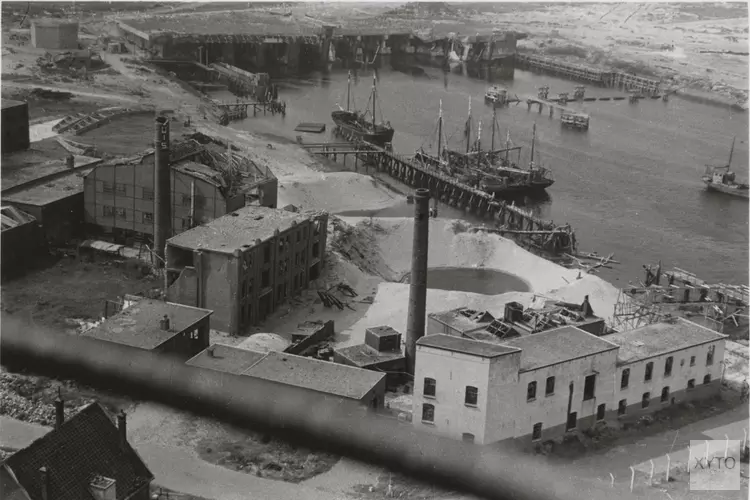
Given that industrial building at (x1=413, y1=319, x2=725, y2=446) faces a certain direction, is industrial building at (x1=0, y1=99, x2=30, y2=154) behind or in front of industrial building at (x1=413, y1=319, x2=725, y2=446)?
behind

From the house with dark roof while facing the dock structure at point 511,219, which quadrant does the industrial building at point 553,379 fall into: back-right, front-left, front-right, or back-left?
front-right

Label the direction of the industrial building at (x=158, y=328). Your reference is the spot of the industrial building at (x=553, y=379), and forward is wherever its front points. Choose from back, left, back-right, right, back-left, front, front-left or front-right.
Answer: back-right

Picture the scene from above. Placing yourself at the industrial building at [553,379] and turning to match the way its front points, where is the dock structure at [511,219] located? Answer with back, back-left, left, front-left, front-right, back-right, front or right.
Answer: back-left

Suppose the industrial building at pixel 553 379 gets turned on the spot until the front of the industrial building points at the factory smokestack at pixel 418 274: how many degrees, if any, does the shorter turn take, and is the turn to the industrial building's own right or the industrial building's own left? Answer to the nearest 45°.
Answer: approximately 180°

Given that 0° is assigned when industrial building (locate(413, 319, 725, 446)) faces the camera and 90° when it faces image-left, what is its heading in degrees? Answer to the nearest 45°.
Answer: approximately 315°

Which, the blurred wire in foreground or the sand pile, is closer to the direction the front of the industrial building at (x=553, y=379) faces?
the blurred wire in foreground

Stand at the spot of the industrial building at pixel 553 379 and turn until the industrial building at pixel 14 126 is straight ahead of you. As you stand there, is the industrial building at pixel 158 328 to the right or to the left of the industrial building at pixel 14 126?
left

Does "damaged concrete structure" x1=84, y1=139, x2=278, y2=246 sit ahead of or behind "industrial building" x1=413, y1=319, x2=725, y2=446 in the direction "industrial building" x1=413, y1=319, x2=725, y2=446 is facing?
behind

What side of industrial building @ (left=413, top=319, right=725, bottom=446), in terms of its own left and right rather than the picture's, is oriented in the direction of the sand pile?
back

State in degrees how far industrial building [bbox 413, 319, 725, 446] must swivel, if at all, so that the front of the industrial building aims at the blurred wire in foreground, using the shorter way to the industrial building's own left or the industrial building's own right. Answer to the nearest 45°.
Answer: approximately 45° to the industrial building's own right
